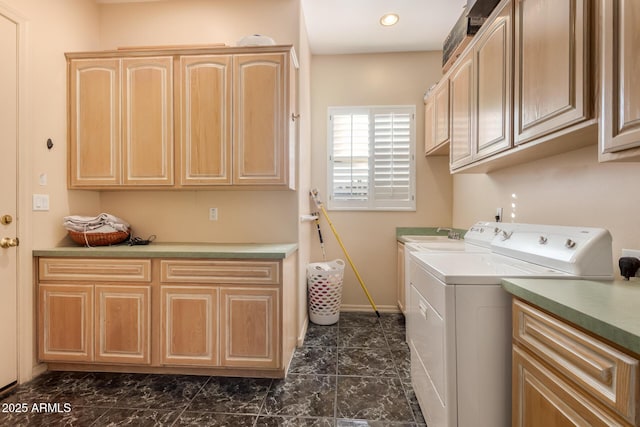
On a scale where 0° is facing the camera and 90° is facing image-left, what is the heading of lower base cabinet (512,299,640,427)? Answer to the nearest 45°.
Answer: approximately 45°

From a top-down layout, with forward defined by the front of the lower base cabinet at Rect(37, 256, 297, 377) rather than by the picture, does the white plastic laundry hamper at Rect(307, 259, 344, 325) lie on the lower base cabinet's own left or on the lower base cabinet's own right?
on the lower base cabinet's own left

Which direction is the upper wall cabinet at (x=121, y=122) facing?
toward the camera

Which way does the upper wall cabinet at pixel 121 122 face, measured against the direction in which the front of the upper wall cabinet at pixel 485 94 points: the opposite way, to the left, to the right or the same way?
to the left

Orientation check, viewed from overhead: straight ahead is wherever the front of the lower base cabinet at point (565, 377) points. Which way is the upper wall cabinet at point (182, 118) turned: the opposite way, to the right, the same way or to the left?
to the left

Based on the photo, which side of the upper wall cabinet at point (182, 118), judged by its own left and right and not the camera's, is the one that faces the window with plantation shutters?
left

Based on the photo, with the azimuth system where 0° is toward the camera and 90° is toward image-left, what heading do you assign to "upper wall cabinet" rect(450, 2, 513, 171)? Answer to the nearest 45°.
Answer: approximately 45°

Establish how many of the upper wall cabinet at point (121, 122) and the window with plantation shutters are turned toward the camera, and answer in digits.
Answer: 2

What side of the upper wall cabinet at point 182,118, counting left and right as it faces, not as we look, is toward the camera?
front

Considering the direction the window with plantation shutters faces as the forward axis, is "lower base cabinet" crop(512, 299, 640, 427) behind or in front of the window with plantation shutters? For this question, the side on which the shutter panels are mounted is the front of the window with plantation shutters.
in front

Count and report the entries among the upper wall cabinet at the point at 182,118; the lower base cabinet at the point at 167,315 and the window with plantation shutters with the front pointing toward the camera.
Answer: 3

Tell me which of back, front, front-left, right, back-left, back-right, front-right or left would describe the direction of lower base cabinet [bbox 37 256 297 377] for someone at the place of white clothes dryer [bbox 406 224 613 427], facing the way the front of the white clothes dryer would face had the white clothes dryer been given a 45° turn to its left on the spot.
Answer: right

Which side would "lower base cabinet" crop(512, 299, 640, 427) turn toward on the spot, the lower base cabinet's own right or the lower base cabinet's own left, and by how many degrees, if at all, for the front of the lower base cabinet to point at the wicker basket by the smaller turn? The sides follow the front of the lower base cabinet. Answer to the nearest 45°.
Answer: approximately 45° to the lower base cabinet's own right

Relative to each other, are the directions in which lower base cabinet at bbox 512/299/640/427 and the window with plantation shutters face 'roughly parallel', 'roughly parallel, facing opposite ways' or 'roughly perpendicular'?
roughly perpendicular

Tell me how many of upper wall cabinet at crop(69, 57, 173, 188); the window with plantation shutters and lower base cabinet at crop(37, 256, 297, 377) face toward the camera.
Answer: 3
